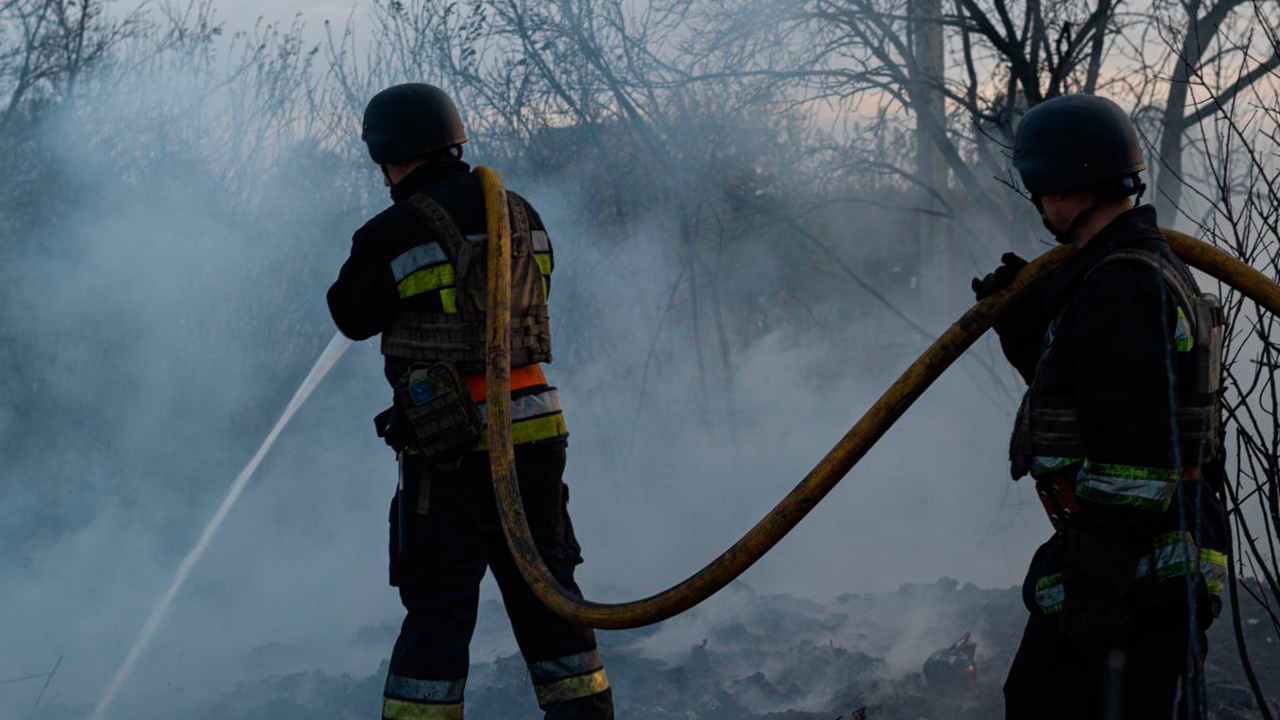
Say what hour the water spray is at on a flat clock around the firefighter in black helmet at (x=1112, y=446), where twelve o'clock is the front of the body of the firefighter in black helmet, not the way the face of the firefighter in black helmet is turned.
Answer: The water spray is roughly at 1 o'clock from the firefighter in black helmet.

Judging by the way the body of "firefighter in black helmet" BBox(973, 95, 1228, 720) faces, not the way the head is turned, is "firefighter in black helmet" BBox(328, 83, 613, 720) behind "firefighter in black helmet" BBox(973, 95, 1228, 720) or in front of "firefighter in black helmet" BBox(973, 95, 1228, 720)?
in front

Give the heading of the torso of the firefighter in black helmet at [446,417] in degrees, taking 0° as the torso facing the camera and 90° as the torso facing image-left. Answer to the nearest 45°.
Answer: approximately 135°

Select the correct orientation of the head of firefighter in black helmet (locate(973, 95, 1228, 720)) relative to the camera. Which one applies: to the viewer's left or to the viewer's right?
to the viewer's left

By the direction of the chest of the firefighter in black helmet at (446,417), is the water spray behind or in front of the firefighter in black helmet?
in front

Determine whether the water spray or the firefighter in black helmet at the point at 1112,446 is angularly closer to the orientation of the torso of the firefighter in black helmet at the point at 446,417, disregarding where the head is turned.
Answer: the water spray

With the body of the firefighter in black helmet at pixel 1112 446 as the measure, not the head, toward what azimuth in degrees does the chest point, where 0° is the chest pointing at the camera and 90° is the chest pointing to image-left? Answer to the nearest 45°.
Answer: approximately 90°
